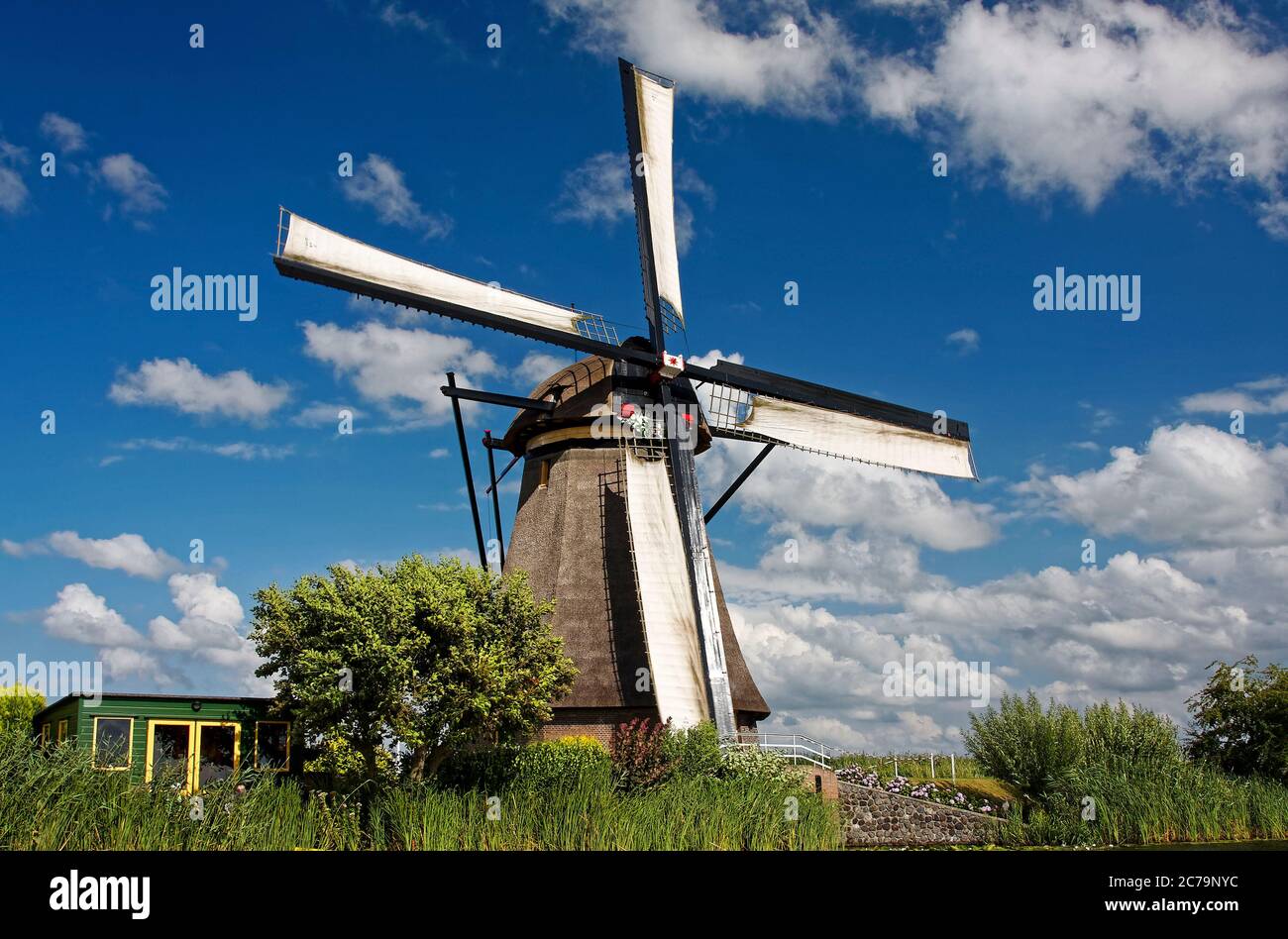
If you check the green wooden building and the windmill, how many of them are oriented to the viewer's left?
0

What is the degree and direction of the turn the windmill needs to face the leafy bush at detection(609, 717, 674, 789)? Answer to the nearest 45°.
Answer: approximately 45° to its right

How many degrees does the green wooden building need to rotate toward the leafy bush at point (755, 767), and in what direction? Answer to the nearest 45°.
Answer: approximately 90° to its left

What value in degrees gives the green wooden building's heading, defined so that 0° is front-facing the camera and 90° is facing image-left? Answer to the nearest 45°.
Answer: approximately 0°

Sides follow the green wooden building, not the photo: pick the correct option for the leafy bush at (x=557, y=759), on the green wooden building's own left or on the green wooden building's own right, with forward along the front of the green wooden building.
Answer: on the green wooden building's own left

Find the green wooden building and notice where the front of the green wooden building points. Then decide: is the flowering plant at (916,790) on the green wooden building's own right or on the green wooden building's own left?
on the green wooden building's own left

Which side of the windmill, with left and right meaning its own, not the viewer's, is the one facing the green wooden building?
right

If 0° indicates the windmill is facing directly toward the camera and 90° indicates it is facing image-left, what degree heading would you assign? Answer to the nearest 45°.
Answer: approximately 315°

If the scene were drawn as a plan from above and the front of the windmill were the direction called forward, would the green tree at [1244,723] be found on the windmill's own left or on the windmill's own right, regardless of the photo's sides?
on the windmill's own left
